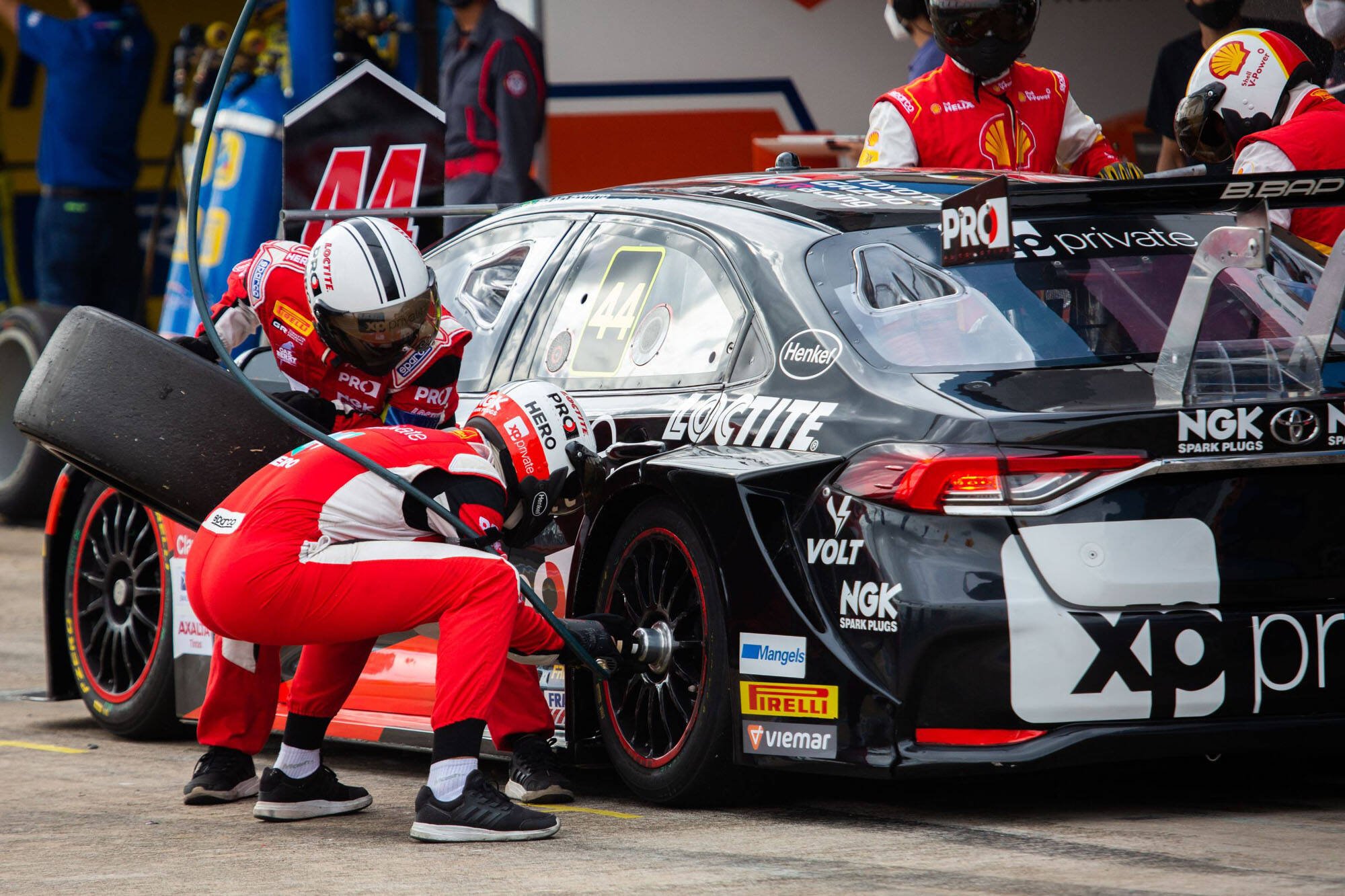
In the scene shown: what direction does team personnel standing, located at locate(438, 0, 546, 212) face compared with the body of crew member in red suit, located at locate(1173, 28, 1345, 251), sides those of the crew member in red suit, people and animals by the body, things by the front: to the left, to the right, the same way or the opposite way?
to the left

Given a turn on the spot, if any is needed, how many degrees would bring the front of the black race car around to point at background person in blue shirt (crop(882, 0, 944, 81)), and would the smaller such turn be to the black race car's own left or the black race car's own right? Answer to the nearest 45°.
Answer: approximately 45° to the black race car's own right

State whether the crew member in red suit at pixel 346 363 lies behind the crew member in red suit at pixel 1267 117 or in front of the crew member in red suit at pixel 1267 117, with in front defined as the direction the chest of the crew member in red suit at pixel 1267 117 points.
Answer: in front

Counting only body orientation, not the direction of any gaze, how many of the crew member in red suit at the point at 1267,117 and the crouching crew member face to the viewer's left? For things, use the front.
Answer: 1

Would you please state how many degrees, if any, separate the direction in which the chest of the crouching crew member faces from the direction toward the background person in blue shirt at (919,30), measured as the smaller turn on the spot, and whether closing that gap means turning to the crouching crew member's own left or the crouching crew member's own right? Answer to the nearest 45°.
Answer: approximately 45° to the crouching crew member's own left

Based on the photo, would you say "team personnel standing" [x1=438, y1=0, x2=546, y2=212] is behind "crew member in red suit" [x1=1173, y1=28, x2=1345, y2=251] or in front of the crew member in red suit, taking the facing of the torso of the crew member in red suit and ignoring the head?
in front

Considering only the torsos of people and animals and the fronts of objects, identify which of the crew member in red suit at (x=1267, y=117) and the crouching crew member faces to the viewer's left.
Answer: the crew member in red suit

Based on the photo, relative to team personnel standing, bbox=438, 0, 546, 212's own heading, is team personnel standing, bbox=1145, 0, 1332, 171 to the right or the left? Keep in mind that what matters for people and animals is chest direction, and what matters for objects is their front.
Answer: on their left

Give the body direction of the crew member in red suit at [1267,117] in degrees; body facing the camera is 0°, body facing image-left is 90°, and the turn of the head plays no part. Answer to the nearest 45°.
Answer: approximately 90°

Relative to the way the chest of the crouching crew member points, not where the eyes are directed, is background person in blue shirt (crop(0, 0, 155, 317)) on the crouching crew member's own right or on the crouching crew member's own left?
on the crouching crew member's own left

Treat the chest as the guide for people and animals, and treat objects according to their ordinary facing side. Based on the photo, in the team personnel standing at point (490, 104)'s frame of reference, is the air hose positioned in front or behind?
in front

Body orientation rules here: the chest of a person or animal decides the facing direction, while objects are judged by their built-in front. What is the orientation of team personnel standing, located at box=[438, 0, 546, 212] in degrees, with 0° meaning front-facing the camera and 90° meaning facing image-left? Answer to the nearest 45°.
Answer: approximately 45°

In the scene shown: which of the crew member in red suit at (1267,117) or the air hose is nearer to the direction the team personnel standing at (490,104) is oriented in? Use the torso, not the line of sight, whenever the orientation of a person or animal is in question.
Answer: the air hose

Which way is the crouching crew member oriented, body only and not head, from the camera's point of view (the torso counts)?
to the viewer's right

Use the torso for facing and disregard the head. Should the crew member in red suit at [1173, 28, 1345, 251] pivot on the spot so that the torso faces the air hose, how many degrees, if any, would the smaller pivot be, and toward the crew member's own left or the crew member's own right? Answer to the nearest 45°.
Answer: approximately 45° to the crew member's own left

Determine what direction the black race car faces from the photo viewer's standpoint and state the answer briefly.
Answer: facing away from the viewer and to the left of the viewer
